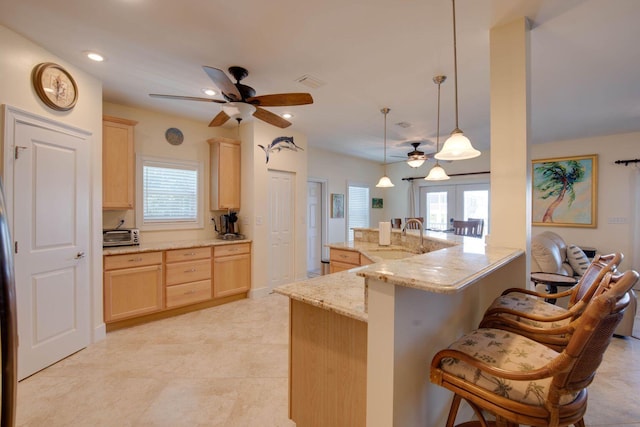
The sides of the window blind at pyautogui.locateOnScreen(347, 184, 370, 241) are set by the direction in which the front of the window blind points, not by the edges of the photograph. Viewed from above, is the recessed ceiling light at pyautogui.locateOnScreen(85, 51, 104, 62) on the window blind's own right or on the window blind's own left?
on the window blind's own right

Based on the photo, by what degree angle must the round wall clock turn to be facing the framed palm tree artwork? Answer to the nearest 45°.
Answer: approximately 45° to its left

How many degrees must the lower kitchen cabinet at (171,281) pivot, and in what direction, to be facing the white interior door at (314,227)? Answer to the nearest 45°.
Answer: approximately 90° to its left

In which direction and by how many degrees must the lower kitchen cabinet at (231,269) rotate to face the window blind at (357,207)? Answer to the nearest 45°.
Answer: approximately 90° to its left

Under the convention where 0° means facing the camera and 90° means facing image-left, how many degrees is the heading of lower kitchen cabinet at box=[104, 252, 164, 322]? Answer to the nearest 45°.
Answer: approximately 315°

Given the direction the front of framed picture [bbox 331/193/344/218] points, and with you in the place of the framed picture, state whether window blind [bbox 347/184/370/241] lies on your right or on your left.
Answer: on your left

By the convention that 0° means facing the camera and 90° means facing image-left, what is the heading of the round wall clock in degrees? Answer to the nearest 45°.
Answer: approximately 315°

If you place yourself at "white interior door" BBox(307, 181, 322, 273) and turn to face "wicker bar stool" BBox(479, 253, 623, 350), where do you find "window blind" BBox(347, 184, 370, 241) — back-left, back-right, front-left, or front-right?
back-left

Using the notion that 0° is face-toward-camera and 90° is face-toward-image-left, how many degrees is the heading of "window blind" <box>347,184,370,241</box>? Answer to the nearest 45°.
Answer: approximately 315°

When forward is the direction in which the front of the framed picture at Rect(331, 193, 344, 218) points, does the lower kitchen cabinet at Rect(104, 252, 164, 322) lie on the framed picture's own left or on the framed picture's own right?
on the framed picture's own right

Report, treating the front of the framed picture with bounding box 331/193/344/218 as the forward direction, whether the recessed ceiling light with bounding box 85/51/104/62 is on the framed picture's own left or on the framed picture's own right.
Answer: on the framed picture's own right
